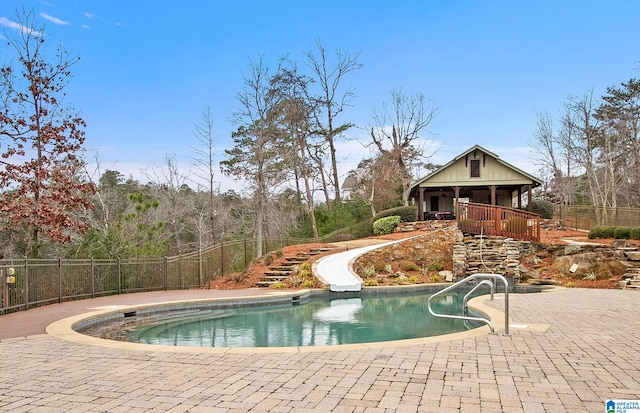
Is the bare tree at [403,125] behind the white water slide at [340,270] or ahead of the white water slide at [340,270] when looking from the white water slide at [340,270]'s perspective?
behind

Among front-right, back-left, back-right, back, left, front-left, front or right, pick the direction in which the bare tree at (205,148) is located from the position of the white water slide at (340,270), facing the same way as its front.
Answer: back-right

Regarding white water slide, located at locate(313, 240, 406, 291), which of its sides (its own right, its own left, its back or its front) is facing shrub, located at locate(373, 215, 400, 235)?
back

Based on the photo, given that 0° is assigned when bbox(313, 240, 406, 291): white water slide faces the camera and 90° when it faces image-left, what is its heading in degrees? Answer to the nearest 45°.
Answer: approximately 0°

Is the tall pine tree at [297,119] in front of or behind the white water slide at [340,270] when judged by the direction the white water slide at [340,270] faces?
behind

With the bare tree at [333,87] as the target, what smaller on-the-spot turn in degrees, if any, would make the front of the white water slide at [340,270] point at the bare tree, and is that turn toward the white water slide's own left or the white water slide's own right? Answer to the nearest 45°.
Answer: approximately 180°

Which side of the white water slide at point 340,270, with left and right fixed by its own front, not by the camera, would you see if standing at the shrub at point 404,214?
back

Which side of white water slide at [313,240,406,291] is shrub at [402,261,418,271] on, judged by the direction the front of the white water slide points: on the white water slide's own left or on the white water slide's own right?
on the white water slide's own left
